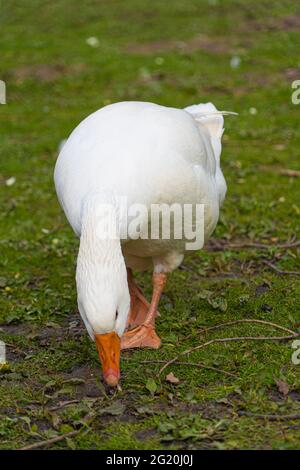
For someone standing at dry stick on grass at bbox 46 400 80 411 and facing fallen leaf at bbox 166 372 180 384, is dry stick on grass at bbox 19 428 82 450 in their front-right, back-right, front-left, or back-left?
back-right

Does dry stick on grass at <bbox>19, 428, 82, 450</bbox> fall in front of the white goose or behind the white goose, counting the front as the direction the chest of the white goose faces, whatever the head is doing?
in front

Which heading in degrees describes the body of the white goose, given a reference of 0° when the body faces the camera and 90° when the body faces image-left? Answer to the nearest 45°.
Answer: approximately 45°

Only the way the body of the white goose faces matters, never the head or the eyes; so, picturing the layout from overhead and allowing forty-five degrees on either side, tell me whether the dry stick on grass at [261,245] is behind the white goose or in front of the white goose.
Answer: behind

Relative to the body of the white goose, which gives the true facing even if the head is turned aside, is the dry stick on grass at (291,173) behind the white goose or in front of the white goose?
behind
